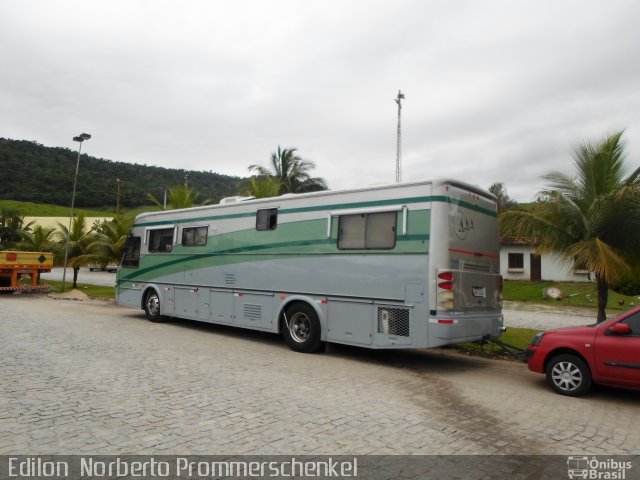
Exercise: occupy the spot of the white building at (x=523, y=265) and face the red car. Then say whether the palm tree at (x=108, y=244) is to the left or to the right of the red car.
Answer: right

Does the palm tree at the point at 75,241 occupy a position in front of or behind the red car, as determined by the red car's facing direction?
in front

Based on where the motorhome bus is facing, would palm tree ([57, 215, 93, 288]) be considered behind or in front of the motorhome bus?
in front

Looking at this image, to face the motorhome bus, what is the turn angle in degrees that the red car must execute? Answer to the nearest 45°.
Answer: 0° — it already faces it

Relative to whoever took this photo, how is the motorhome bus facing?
facing away from the viewer and to the left of the viewer

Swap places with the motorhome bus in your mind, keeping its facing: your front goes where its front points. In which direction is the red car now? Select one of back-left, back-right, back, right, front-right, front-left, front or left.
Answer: back

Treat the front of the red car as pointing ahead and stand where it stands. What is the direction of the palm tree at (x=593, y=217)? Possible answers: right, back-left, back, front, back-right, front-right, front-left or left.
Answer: right

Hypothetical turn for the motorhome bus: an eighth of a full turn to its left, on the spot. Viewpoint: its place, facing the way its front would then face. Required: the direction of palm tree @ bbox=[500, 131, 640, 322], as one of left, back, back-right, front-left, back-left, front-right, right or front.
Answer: back

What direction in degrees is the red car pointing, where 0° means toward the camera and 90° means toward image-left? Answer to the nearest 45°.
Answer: approximately 90°
